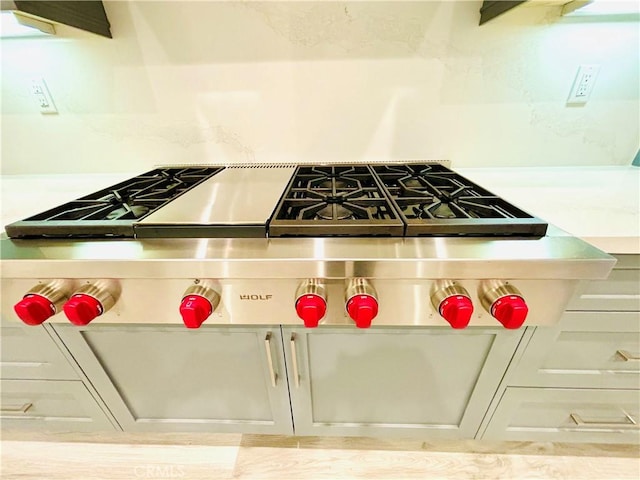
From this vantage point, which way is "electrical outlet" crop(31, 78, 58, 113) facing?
toward the camera

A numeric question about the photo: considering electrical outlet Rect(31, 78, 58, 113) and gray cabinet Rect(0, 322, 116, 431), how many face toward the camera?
2

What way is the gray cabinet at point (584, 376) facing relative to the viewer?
toward the camera

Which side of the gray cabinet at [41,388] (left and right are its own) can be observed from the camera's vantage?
front

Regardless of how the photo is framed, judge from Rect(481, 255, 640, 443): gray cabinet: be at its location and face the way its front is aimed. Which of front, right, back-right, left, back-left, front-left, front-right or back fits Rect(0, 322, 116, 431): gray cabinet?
front-right

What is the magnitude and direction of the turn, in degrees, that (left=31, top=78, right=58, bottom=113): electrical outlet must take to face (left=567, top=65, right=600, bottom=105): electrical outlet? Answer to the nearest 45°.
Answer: approximately 45° to its left

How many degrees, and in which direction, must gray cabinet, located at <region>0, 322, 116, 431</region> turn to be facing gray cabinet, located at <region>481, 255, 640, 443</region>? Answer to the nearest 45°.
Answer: approximately 45° to its left

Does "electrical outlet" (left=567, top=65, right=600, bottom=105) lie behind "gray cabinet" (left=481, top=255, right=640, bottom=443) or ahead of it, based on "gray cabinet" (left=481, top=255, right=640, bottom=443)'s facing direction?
behind

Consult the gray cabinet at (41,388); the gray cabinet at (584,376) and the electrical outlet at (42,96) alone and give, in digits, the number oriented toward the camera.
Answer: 3

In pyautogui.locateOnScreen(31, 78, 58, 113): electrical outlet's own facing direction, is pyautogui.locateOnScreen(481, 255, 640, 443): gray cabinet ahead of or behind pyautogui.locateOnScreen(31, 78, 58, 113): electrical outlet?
ahead

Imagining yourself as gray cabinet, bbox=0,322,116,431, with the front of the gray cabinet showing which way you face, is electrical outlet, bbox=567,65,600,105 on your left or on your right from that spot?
on your left
